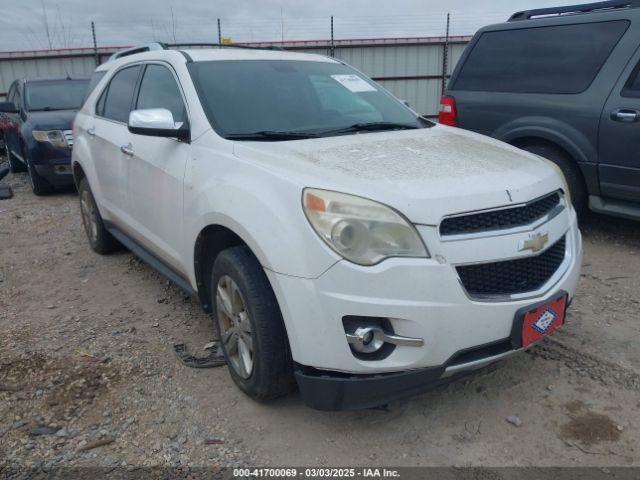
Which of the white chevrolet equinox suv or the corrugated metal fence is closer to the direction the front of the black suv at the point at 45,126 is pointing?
the white chevrolet equinox suv

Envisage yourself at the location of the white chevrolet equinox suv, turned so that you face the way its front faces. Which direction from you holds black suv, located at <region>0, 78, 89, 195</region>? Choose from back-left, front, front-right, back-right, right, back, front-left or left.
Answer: back

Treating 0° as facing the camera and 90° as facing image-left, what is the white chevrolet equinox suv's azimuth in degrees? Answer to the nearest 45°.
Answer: approximately 315°

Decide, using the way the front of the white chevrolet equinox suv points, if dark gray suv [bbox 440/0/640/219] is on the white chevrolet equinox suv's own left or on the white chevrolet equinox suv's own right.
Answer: on the white chevrolet equinox suv's own left
